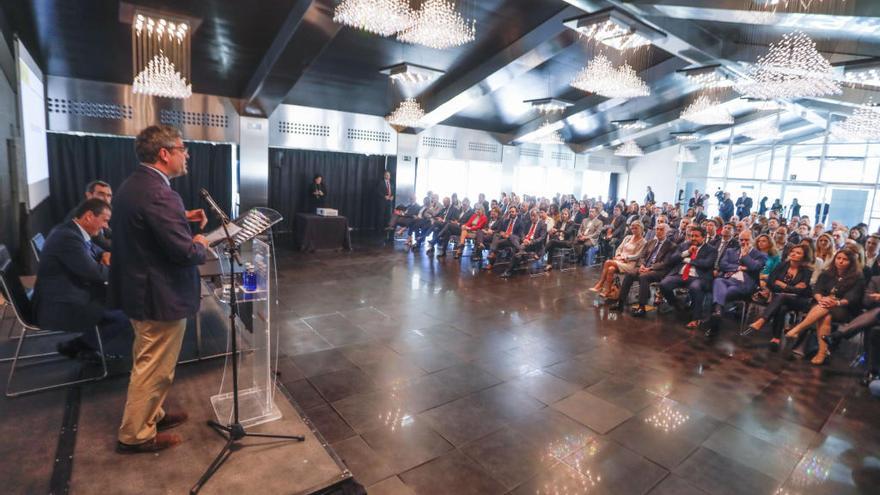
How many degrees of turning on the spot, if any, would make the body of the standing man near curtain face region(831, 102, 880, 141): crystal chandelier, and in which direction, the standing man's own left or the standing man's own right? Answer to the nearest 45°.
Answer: approximately 90° to the standing man's own left

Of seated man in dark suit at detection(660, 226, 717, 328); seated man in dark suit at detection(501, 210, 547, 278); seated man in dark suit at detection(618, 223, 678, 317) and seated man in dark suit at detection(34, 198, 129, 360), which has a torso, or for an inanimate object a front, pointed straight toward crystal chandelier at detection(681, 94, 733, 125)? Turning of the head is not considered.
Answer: seated man in dark suit at detection(34, 198, 129, 360)

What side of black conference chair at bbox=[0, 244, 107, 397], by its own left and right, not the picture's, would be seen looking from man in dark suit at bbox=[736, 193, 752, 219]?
front

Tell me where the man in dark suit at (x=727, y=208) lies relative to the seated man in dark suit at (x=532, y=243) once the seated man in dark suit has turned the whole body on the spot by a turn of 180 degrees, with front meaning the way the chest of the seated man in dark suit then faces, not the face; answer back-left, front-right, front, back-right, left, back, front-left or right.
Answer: front

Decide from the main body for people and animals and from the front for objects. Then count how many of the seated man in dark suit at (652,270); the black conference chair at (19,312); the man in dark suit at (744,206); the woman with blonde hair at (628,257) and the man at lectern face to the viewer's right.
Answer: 2

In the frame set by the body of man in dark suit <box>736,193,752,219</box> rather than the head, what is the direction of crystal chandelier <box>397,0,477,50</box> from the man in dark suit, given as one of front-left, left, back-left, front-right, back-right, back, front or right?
front-left

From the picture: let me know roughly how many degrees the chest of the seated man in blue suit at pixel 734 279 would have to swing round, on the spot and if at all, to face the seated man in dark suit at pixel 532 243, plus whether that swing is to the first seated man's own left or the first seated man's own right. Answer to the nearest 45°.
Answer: approximately 90° to the first seated man's own right

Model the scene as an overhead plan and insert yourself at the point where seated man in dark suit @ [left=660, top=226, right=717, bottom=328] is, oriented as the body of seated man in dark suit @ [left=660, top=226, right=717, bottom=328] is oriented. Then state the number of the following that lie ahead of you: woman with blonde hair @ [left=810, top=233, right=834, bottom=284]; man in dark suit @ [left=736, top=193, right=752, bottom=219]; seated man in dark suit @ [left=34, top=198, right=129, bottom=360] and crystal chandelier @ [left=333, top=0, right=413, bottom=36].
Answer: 2

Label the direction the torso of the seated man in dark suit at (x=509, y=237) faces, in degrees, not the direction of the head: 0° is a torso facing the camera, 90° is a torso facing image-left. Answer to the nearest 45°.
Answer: approximately 45°

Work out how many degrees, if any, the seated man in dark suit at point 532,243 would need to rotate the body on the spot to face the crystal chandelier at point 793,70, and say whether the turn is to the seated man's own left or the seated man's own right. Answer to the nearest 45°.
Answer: approximately 90° to the seated man's own left

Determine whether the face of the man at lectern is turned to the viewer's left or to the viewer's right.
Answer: to the viewer's right

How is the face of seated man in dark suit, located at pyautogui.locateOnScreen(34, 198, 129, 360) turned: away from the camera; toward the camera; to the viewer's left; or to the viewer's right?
to the viewer's right

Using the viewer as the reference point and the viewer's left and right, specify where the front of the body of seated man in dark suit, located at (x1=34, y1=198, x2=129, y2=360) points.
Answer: facing to the right of the viewer

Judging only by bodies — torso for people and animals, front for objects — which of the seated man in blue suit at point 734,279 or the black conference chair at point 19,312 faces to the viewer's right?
the black conference chair
